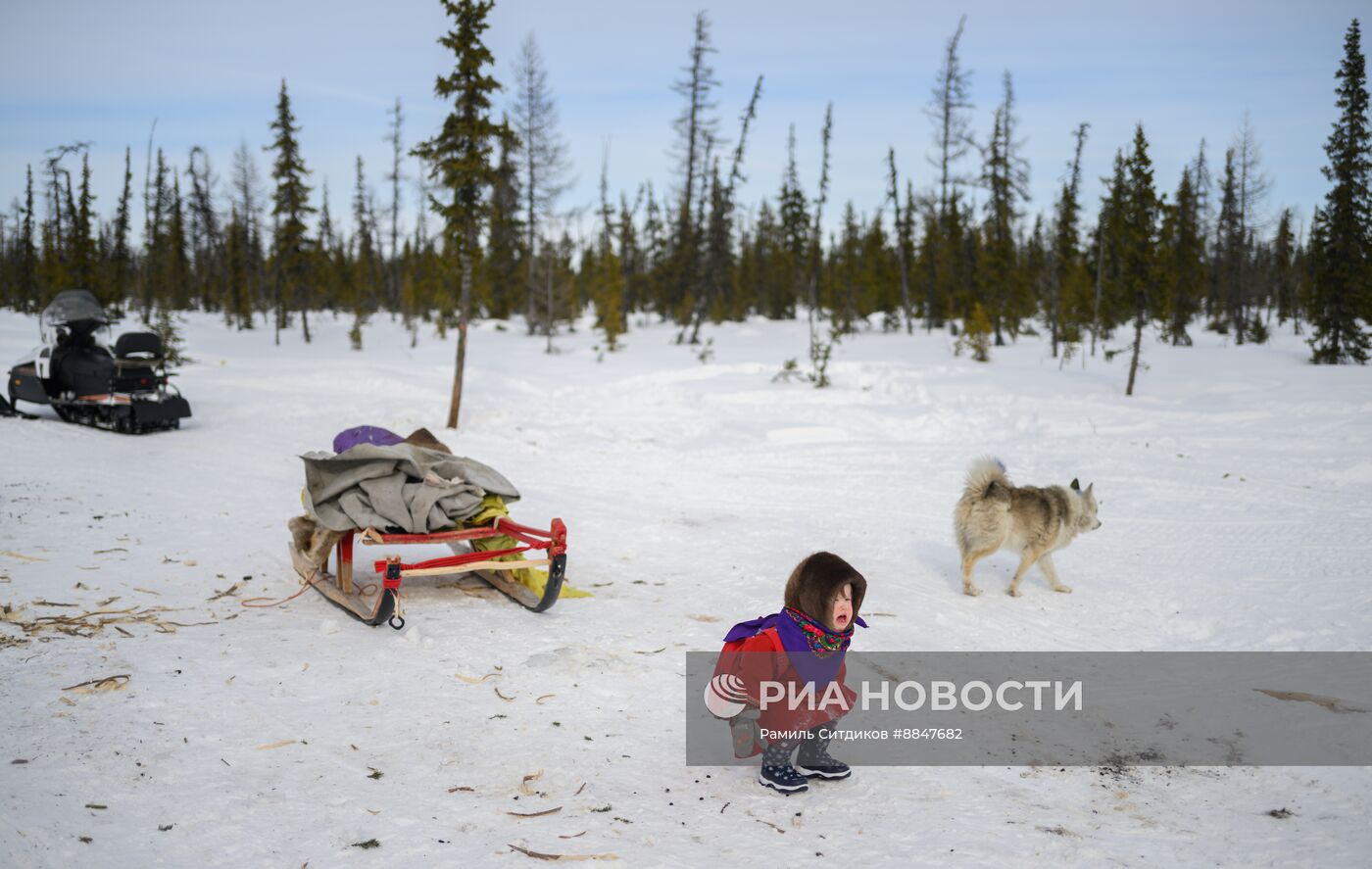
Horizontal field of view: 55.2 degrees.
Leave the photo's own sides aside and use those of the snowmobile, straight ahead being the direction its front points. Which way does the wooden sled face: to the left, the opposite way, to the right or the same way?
the opposite way

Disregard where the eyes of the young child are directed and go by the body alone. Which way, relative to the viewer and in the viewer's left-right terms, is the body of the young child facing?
facing the viewer and to the right of the viewer

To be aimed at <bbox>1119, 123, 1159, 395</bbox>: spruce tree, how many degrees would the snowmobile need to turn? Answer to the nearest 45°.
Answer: approximately 135° to its right

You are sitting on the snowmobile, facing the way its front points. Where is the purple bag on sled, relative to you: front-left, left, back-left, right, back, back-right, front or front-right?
back-left

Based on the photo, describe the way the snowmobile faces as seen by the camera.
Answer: facing away from the viewer and to the left of the viewer

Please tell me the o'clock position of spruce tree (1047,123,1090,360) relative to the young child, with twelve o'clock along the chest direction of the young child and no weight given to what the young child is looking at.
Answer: The spruce tree is roughly at 8 o'clock from the young child.

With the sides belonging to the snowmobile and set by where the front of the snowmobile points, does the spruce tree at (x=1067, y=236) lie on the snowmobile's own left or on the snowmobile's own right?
on the snowmobile's own right

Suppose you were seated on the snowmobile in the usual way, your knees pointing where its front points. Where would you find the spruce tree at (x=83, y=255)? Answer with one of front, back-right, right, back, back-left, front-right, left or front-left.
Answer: front-right

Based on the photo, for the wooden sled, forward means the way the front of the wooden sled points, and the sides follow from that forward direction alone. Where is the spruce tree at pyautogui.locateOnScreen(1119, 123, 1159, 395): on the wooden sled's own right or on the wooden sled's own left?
on the wooden sled's own left

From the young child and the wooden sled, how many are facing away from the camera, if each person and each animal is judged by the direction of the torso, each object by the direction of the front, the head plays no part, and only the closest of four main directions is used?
0

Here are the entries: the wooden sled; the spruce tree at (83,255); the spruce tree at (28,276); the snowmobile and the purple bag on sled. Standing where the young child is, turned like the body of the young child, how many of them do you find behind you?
5
